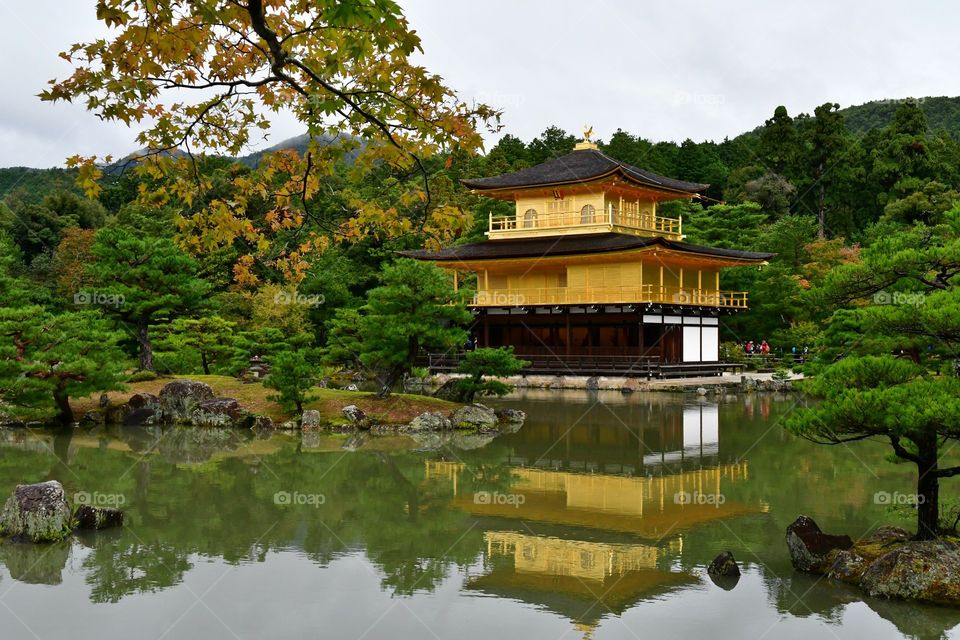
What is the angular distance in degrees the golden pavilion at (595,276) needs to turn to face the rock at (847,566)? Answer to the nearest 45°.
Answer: approximately 45° to its left

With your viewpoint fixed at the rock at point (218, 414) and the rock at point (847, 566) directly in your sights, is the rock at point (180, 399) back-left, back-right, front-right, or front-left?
back-right

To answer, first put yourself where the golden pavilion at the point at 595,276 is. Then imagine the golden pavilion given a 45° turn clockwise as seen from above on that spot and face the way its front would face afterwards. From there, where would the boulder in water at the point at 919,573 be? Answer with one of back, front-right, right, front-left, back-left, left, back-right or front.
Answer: left

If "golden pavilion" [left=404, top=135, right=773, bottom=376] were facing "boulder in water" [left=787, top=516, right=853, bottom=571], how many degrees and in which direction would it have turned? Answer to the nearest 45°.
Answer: approximately 45° to its left

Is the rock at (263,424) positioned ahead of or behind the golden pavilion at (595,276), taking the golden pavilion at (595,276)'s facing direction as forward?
ahead

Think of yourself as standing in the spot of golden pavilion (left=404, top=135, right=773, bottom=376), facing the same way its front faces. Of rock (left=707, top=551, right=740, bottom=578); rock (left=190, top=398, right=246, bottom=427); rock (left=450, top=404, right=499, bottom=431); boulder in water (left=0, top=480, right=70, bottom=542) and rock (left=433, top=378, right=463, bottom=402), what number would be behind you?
0

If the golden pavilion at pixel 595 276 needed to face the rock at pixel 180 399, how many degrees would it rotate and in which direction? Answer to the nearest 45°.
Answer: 0° — it already faces it

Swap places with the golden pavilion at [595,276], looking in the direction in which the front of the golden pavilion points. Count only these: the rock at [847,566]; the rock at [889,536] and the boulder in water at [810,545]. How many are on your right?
0

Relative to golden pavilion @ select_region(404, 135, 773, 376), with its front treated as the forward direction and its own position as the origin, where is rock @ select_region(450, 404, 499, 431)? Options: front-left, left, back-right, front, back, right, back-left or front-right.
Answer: front-left

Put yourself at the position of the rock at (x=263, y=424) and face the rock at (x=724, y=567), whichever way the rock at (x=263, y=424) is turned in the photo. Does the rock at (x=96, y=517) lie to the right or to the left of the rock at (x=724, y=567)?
right

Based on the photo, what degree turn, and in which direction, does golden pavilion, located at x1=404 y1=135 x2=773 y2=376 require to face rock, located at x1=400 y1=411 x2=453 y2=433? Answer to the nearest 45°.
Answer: approximately 45° to its left

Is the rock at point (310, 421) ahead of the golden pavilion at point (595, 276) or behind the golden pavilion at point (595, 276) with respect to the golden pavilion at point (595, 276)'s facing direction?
ahead
